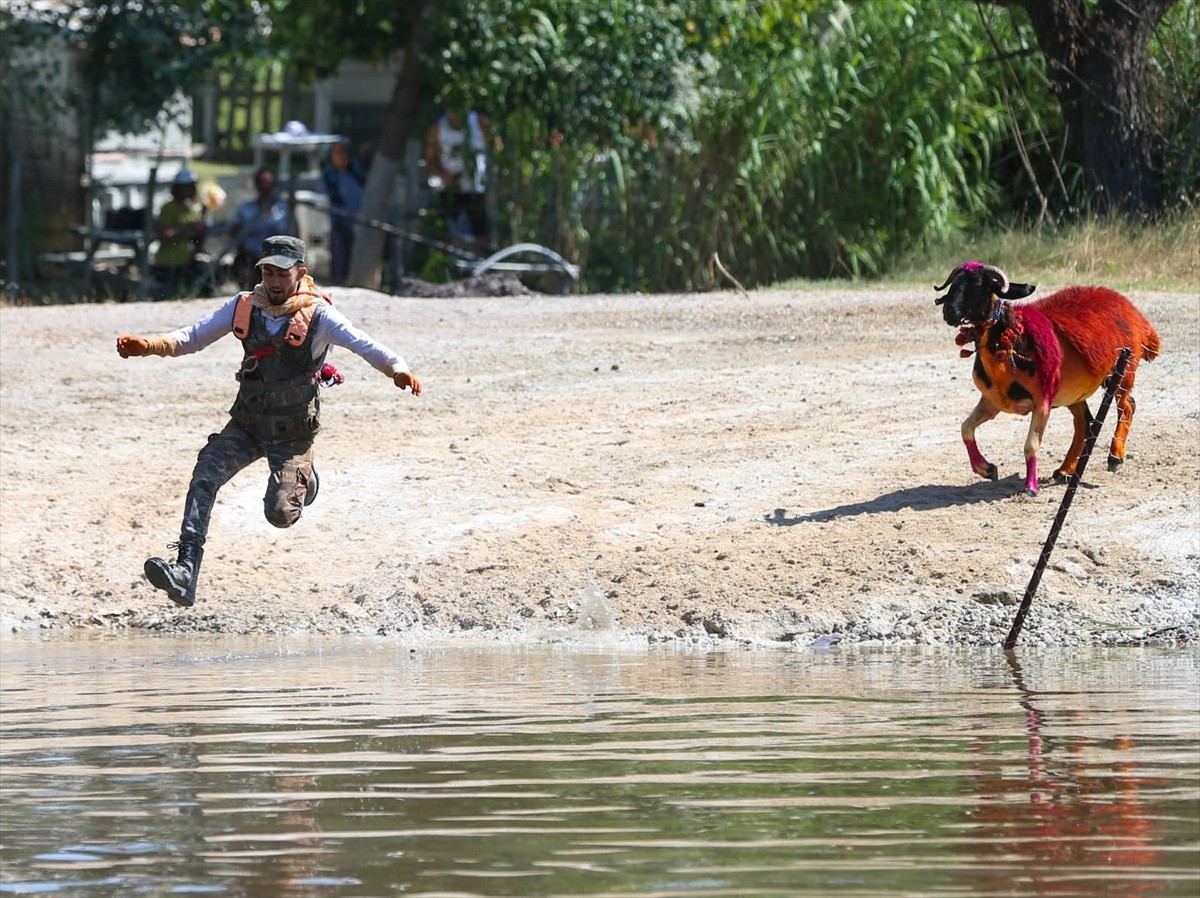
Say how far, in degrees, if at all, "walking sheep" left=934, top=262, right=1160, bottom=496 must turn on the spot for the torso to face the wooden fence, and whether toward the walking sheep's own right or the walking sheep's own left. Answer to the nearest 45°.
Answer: approximately 90° to the walking sheep's own right

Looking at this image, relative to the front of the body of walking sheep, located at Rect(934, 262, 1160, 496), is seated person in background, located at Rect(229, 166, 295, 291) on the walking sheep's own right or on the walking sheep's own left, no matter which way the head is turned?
on the walking sheep's own right

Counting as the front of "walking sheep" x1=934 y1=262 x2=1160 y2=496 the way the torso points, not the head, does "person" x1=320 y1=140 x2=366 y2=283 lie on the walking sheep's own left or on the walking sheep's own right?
on the walking sheep's own right

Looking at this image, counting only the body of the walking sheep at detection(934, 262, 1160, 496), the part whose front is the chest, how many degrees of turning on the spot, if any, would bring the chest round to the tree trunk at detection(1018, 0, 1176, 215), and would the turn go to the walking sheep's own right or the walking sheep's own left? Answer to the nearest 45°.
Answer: approximately 135° to the walking sheep's own right

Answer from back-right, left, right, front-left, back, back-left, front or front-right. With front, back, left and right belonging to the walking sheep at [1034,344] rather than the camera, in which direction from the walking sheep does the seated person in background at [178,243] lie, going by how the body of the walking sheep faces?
right

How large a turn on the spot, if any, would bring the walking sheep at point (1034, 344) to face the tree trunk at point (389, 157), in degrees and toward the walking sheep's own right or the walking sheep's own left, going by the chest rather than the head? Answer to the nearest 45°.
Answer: approximately 90° to the walking sheep's own right

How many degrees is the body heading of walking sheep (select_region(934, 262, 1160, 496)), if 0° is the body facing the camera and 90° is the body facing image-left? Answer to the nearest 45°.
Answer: approximately 45°

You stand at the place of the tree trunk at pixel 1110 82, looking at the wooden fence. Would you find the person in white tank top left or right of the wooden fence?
left
